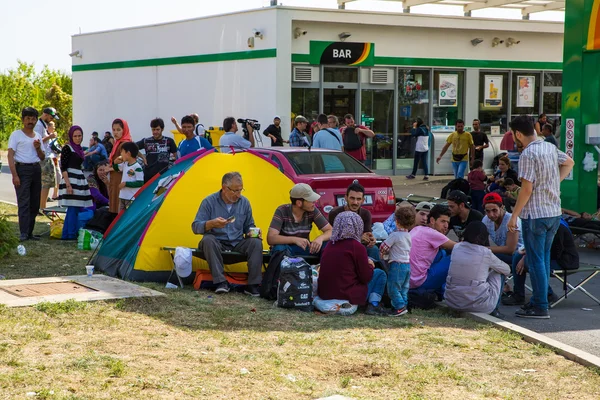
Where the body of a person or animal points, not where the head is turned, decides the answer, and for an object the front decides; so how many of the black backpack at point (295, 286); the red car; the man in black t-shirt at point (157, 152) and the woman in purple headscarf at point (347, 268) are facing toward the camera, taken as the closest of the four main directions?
2

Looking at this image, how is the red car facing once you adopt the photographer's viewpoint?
facing away from the viewer and to the left of the viewer

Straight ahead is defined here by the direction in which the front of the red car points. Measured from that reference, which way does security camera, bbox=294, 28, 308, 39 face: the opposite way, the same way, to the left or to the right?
the opposite way

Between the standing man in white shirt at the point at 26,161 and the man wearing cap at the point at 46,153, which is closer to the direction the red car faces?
the man wearing cap

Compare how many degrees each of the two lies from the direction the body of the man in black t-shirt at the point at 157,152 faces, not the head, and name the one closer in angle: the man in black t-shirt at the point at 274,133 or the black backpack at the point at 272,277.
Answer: the black backpack

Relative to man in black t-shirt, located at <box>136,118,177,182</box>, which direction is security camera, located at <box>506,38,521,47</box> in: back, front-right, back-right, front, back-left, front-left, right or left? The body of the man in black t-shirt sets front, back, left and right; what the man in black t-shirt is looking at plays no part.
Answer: back-left

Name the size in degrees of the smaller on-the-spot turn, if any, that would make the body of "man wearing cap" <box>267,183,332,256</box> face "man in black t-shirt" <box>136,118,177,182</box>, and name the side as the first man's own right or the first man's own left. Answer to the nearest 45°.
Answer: approximately 180°

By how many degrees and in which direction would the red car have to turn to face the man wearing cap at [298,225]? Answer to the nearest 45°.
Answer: approximately 135° to its left

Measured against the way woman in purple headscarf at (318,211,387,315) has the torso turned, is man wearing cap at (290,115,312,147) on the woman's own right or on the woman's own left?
on the woman's own left
